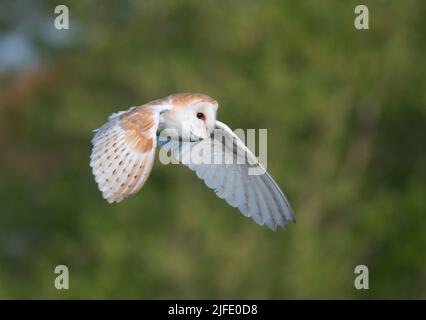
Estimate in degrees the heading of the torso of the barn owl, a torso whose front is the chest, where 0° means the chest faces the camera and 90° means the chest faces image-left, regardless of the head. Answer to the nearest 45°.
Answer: approximately 315°
